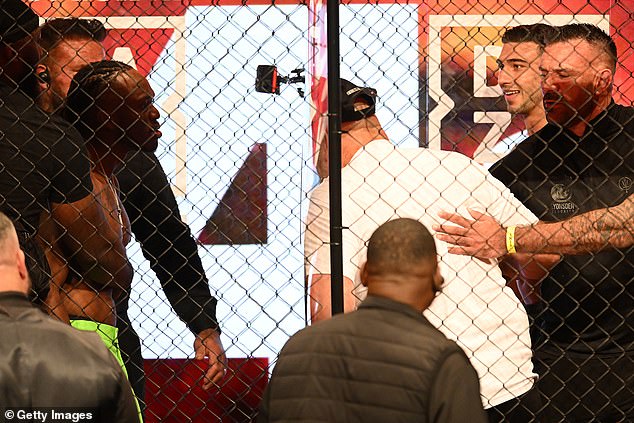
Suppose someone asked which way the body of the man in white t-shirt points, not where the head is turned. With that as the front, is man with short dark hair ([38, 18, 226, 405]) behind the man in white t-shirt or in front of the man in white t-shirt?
in front

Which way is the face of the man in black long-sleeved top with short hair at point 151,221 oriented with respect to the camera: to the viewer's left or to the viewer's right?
to the viewer's right

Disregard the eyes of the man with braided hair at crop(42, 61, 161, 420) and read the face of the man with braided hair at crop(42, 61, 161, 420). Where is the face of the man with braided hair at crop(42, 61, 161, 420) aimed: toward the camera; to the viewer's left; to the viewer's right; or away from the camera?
to the viewer's right

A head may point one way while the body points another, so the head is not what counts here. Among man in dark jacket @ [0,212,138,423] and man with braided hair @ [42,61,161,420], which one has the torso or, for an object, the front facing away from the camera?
the man in dark jacket

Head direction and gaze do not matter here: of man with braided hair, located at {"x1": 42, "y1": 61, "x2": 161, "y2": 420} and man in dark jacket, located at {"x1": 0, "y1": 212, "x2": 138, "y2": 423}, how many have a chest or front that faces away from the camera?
1

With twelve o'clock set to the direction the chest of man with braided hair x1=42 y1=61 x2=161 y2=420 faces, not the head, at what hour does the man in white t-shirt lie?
The man in white t-shirt is roughly at 1 o'clock from the man with braided hair.

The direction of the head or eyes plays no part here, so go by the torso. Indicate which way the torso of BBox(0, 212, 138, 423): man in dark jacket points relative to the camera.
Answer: away from the camera

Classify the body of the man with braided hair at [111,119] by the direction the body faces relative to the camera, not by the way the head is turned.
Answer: to the viewer's right

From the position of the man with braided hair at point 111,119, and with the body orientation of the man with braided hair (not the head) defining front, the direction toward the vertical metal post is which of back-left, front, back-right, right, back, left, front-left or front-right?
front-right

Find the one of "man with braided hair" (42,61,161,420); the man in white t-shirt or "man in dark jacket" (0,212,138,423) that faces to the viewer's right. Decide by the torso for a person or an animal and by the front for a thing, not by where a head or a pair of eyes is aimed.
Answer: the man with braided hair
